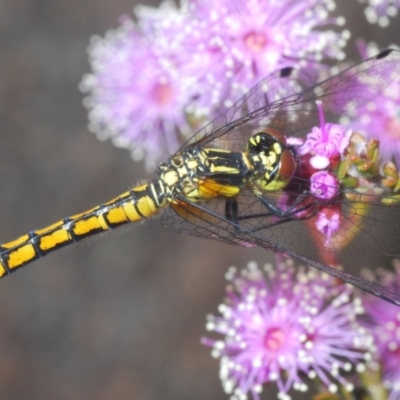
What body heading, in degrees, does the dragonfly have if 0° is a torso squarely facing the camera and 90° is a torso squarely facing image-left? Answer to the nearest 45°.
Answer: approximately 270°
